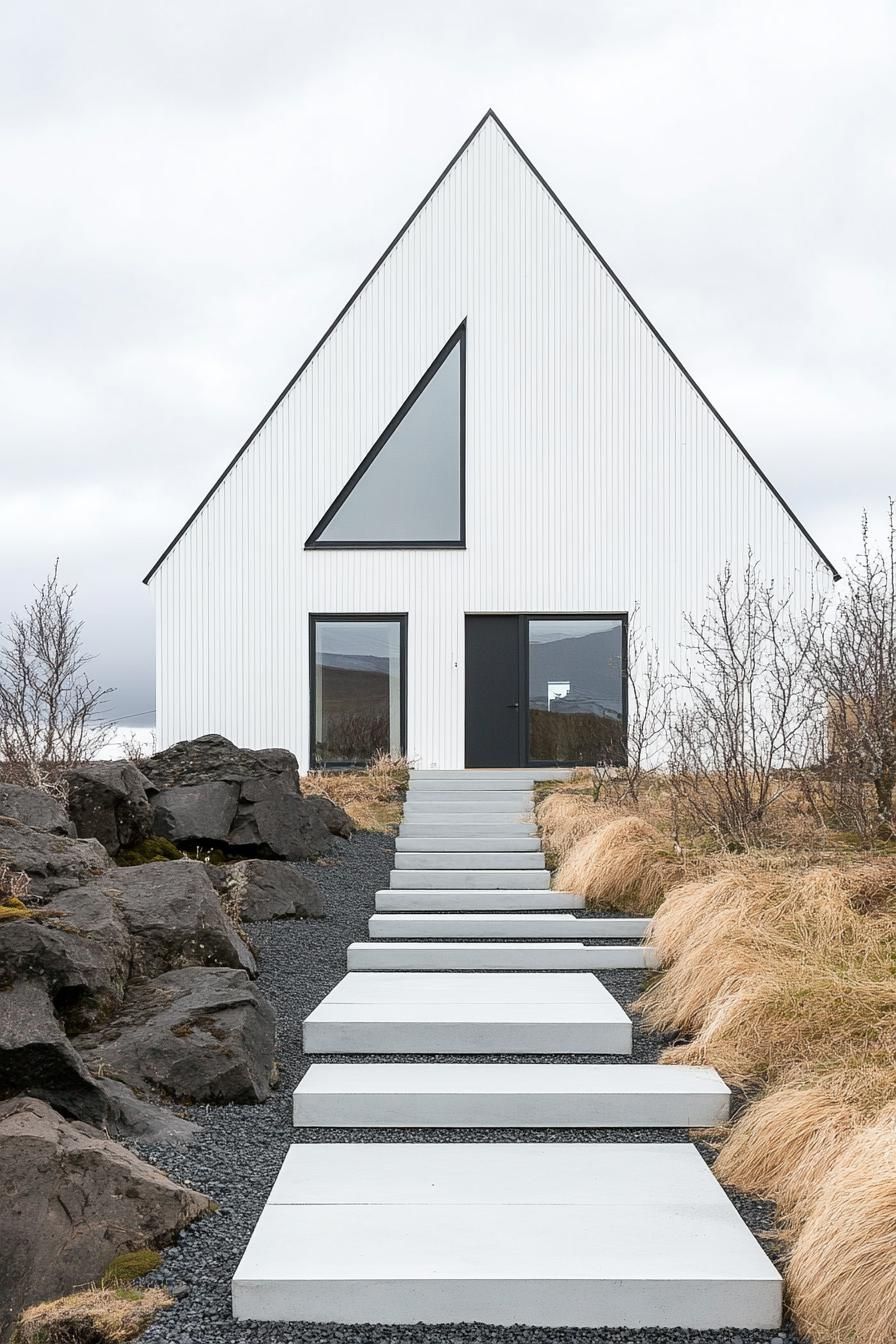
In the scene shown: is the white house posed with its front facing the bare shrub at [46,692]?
no

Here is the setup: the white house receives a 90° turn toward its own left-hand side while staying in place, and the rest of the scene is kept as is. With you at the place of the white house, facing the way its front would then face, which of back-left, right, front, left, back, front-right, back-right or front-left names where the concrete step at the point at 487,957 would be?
right

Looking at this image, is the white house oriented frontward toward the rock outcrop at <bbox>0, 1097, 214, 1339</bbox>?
yes

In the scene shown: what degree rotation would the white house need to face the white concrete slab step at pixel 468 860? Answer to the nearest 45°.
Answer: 0° — it already faces it

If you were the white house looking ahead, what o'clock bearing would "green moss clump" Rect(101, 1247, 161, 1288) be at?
The green moss clump is roughly at 12 o'clock from the white house.

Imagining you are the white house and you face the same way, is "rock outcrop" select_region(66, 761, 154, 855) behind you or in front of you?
in front

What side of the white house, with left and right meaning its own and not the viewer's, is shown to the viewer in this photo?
front

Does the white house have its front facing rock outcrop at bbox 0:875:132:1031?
yes

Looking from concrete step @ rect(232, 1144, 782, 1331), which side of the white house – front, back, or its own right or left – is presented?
front

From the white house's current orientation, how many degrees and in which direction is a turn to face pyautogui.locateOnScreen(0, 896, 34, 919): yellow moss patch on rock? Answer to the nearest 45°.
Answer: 0° — it already faces it

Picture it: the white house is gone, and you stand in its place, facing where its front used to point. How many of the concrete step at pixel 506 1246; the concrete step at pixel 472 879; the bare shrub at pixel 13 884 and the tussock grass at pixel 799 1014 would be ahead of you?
4

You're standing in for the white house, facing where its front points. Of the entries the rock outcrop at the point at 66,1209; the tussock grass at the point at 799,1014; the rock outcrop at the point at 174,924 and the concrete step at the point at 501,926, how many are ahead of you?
4

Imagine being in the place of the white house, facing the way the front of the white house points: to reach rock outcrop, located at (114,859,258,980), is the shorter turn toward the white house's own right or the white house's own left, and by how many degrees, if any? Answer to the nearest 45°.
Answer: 0° — it already faces it

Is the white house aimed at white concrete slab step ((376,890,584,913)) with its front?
yes

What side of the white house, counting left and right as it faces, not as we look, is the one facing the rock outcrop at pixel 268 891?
front

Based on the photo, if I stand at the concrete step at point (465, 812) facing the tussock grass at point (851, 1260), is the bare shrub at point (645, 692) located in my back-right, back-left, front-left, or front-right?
back-left

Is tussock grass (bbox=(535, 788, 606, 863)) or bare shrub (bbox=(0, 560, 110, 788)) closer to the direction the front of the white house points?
the tussock grass
